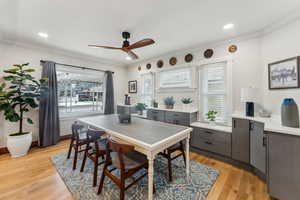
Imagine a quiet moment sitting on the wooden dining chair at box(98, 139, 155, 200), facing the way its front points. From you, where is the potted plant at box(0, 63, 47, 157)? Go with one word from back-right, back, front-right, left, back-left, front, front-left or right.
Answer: left

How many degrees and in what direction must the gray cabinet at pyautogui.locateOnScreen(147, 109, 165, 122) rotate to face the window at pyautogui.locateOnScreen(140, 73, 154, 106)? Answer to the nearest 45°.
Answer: approximately 135° to its right

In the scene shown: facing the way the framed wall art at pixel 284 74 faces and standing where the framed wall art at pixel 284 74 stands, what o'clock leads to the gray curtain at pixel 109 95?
The gray curtain is roughly at 1 o'clock from the framed wall art.

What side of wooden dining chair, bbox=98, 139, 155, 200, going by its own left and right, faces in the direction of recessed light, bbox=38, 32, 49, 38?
left

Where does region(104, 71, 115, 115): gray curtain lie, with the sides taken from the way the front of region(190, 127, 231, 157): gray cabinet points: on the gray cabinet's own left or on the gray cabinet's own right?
on the gray cabinet's own right

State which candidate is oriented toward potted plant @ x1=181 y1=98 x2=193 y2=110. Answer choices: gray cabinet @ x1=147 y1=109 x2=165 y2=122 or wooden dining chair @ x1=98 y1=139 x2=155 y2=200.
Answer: the wooden dining chair

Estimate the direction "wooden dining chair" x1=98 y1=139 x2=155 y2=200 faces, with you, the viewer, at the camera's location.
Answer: facing away from the viewer and to the right of the viewer

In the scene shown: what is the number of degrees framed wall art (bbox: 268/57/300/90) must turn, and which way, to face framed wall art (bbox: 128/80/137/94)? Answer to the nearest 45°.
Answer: approximately 45° to its right

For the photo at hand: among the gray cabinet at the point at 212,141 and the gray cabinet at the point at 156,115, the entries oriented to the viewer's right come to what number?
0

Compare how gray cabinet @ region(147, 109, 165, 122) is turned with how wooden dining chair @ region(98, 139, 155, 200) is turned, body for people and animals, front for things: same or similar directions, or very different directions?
very different directions
